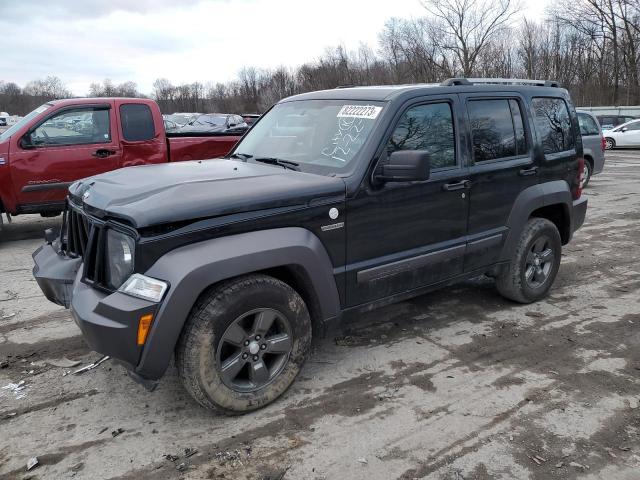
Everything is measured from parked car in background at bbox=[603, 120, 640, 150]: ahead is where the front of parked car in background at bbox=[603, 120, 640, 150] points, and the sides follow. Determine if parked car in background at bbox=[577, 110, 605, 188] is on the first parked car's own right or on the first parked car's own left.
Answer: on the first parked car's own left

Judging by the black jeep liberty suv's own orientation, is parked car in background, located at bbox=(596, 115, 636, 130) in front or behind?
behind

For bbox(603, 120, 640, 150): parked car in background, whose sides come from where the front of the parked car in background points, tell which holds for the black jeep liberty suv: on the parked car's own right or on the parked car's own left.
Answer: on the parked car's own left

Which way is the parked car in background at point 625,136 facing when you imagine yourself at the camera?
facing to the left of the viewer

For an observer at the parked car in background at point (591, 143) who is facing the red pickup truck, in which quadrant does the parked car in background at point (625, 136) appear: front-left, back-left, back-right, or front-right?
back-right

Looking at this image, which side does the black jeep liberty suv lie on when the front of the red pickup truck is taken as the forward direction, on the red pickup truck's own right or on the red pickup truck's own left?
on the red pickup truck's own left

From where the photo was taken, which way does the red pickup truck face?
to the viewer's left

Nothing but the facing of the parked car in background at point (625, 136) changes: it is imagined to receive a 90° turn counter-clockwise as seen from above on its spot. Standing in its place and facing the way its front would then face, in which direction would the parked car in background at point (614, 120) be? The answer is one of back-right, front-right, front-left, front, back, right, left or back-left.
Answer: back

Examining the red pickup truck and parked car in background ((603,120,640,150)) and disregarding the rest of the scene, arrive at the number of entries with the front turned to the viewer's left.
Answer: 2

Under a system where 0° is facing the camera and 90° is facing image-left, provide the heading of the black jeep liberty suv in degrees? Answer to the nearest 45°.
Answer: approximately 45°
